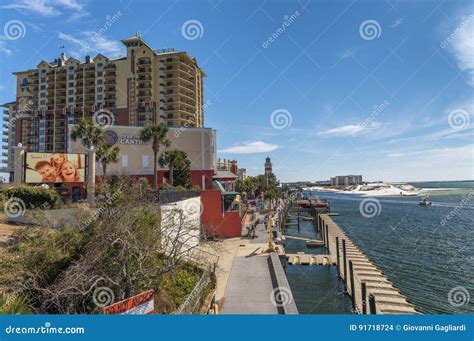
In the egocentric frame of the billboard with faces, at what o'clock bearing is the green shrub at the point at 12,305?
The green shrub is roughly at 12 o'clock from the billboard with faces.

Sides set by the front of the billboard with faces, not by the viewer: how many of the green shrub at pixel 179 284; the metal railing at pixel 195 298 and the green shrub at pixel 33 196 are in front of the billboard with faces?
3

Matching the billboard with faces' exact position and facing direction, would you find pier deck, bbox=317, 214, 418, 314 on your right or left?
on your left

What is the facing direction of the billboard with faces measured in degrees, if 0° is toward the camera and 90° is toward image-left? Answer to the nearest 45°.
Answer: approximately 0°

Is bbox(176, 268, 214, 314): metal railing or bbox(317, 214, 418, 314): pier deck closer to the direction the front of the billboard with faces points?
the metal railing

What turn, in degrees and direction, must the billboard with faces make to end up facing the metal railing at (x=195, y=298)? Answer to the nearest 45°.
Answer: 0° — it already faces it

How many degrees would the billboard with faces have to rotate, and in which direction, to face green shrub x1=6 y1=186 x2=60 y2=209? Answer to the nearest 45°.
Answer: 0° — it already faces it

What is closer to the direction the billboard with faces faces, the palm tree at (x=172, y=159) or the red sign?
the red sign

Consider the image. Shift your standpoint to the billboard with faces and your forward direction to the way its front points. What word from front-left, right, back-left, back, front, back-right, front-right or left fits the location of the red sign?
front

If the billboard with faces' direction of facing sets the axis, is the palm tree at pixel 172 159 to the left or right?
on its left

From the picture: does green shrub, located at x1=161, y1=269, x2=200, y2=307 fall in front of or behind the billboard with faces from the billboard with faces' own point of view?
in front

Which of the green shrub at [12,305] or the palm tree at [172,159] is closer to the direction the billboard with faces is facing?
the green shrub

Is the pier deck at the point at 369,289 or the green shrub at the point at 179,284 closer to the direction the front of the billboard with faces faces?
the green shrub
